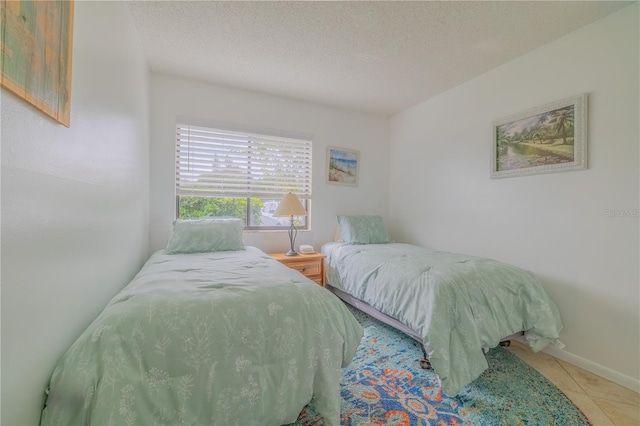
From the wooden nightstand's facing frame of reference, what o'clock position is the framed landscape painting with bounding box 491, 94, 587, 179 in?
The framed landscape painting is roughly at 10 o'clock from the wooden nightstand.

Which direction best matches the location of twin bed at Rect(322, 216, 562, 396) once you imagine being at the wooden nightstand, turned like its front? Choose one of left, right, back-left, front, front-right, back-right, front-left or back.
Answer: front-left

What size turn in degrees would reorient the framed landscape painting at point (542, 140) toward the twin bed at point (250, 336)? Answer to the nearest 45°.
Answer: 0° — it already faces it

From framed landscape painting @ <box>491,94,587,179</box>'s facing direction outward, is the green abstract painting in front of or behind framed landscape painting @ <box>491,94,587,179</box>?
in front

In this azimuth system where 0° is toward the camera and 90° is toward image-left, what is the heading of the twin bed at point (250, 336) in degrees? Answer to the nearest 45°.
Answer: approximately 0°

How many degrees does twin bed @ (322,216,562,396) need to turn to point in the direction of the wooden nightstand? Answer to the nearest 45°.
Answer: approximately 135° to its right

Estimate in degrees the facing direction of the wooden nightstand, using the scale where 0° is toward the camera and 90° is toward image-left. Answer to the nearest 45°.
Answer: approximately 0°

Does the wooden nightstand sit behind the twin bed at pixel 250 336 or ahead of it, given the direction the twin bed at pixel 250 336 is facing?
behind

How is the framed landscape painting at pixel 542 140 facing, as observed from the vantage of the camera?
facing the viewer and to the left of the viewer

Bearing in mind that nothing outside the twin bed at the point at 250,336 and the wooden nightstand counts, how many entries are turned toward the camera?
2

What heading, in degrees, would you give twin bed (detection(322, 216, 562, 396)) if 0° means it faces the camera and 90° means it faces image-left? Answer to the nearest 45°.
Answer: approximately 315°
